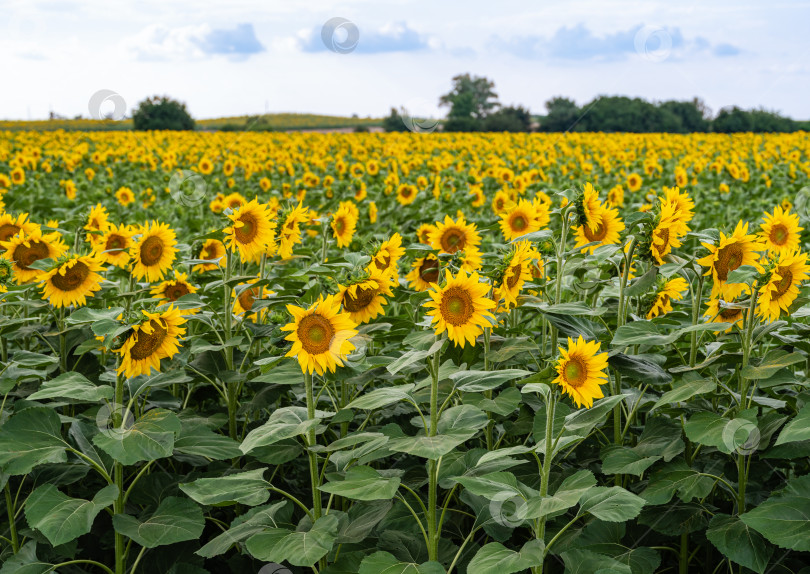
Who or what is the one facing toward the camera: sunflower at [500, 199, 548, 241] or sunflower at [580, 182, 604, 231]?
sunflower at [500, 199, 548, 241]

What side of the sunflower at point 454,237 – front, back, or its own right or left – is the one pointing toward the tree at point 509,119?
back

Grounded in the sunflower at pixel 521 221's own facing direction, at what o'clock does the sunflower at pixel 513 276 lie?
the sunflower at pixel 513 276 is roughly at 12 o'clock from the sunflower at pixel 521 221.

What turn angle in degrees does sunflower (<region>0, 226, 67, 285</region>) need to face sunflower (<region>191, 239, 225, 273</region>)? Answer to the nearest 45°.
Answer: approximately 90° to its left

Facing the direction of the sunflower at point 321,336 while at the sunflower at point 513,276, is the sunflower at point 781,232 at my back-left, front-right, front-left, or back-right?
back-left

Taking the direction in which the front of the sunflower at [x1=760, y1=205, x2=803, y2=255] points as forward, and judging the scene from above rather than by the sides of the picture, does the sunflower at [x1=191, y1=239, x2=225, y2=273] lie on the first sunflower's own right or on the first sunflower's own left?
on the first sunflower's own right

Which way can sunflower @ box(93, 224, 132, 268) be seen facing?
toward the camera

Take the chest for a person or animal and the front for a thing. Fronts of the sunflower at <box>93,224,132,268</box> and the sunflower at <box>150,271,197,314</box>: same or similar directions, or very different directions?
same or similar directions

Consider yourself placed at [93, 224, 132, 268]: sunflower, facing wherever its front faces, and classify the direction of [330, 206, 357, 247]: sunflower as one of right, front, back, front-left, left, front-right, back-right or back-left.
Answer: left

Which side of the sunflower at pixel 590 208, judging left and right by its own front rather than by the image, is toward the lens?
right

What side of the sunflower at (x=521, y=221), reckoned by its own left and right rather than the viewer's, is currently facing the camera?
front

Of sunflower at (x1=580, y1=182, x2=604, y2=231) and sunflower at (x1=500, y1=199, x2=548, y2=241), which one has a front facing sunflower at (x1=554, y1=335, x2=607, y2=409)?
sunflower at (x1=500, y1=199, x2=548, y2=241)

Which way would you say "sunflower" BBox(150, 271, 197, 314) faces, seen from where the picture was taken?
facing the viewer

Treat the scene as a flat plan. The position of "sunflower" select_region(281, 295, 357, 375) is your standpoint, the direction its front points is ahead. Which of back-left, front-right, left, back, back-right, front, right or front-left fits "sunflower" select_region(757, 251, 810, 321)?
left

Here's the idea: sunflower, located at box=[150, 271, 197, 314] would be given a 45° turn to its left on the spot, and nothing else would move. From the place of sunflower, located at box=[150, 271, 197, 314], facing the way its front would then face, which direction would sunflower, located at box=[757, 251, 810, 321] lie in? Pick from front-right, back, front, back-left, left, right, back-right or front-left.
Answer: front

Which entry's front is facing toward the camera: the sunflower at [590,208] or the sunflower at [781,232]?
the sunflower at [781,232]

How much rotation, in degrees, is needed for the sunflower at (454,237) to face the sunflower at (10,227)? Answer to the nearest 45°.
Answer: approximately 90° to its right
